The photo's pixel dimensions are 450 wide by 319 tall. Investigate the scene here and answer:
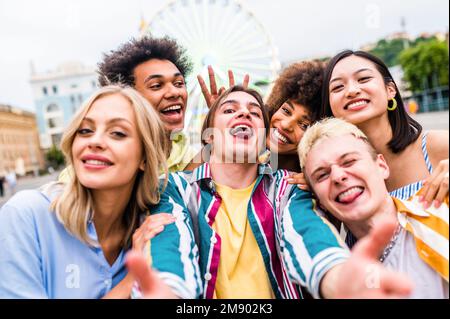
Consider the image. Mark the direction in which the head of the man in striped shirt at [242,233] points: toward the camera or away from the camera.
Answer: toward the camera

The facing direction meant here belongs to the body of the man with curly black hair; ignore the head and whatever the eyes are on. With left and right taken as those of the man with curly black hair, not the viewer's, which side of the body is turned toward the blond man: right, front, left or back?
front

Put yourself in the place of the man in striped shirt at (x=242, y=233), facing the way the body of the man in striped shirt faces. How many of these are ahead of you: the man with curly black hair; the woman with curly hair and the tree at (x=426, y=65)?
0

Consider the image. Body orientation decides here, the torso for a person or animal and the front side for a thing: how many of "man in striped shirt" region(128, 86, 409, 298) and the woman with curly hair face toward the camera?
2

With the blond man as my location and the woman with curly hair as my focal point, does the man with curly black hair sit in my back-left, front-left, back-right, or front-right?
front-left

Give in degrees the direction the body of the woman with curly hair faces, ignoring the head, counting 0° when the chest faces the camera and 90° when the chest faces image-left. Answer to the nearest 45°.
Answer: approximately 0°

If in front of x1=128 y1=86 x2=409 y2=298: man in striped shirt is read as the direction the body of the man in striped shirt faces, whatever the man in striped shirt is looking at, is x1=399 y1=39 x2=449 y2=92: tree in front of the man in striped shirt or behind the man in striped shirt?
behind

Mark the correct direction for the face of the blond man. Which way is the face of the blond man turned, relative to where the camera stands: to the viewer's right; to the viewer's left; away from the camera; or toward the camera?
toward the camera

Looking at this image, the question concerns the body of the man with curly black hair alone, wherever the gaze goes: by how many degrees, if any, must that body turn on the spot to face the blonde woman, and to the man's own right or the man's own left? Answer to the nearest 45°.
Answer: approximately 45° to the man's own right

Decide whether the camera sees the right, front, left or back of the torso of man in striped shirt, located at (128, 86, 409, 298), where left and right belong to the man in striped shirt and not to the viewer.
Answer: front

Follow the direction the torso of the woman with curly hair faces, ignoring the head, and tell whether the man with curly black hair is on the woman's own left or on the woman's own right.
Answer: on the woman's own right
